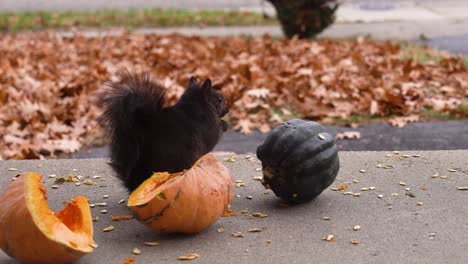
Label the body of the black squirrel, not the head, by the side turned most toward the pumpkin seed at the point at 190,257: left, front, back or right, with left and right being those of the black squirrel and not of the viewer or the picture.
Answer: right

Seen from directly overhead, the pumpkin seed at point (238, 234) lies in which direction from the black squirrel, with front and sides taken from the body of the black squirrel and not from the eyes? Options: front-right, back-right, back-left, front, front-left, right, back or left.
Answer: front-right

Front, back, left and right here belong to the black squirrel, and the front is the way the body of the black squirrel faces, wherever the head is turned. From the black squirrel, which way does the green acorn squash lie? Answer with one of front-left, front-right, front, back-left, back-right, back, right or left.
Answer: front

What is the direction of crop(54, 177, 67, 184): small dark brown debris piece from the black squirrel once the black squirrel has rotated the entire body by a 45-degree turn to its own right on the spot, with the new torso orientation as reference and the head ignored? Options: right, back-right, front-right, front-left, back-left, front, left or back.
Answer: back

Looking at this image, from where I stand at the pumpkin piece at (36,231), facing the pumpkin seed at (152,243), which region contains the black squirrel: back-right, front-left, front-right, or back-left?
front-left

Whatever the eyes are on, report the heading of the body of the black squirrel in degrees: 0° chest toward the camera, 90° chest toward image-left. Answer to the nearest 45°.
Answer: approximately 270°

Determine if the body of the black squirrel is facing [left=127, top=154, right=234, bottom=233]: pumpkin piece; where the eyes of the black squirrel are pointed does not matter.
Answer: no

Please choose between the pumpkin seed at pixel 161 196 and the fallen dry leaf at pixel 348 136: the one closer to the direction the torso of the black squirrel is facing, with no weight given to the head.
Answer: the fallen dry leaf

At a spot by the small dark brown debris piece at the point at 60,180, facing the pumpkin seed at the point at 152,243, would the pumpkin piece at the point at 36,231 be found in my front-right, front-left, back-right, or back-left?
front-right

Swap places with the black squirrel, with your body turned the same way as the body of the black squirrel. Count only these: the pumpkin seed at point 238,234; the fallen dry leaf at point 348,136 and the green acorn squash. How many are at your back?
0

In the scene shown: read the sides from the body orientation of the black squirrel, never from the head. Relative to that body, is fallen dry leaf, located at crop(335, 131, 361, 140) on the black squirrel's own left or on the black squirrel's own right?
on the black squirrel's own left
